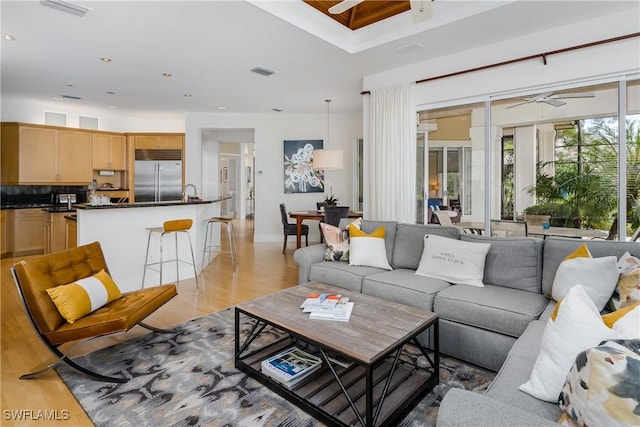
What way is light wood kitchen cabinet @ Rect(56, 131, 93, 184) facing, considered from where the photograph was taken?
facing the viewer

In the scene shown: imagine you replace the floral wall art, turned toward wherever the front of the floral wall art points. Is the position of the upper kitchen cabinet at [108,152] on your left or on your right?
on your right

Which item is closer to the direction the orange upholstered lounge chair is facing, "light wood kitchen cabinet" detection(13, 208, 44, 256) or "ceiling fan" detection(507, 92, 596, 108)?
the ceiling fan

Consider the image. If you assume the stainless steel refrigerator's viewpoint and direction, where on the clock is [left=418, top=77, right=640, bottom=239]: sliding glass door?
The sliding glass door is roughly at 11 o'clock from the stainless steel refrigerator.

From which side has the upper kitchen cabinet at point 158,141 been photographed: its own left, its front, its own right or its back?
front

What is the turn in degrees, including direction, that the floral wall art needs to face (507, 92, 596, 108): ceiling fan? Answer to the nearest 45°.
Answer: approximately 45° to its left

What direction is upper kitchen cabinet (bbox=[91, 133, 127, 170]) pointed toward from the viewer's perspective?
toward the camera

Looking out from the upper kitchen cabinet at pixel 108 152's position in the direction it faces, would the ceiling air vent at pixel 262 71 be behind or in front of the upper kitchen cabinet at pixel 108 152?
in front

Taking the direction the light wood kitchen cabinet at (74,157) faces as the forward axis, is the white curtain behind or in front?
in front

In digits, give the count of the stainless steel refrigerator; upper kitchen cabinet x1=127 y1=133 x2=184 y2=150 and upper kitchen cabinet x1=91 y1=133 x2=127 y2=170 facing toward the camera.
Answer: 3

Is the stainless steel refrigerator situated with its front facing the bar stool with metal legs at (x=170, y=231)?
yes

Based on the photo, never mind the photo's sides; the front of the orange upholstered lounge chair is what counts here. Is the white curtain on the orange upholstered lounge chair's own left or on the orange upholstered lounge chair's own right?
on the orange upholstered lounge chair's own left
